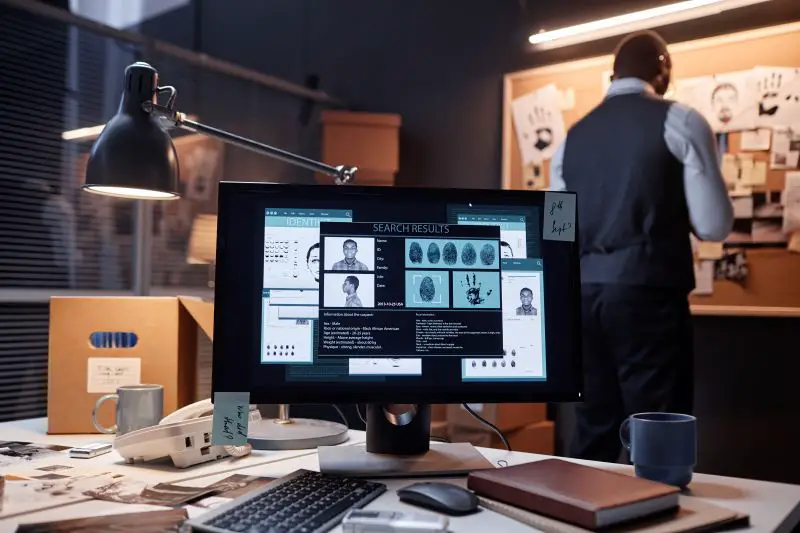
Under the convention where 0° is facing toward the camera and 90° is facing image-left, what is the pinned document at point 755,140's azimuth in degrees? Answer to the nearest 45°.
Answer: approximately 0°

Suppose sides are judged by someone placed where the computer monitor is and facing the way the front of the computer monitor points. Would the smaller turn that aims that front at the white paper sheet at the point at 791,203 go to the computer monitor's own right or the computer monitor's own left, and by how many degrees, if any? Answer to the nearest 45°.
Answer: approximately 135° to the computer monitor's own left

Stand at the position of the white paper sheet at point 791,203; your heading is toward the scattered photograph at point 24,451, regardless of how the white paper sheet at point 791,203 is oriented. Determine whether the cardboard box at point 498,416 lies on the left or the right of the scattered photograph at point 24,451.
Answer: right

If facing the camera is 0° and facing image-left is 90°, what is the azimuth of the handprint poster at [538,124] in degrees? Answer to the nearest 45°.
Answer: approximately 0°

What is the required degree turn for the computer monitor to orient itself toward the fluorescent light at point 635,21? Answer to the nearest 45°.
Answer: approximately 135° to its left

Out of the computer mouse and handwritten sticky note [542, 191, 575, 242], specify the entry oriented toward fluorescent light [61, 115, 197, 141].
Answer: the computer mouse
